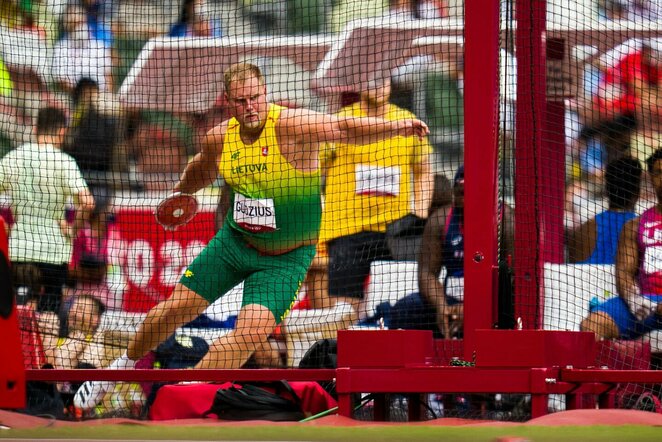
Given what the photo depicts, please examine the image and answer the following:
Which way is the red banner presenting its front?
toward the camera

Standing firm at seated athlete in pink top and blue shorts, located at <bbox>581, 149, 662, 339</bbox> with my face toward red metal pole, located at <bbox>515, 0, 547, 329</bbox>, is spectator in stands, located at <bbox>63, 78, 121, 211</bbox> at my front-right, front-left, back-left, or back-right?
front-right

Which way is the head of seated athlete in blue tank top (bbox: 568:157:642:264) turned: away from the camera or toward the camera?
away from the camera
